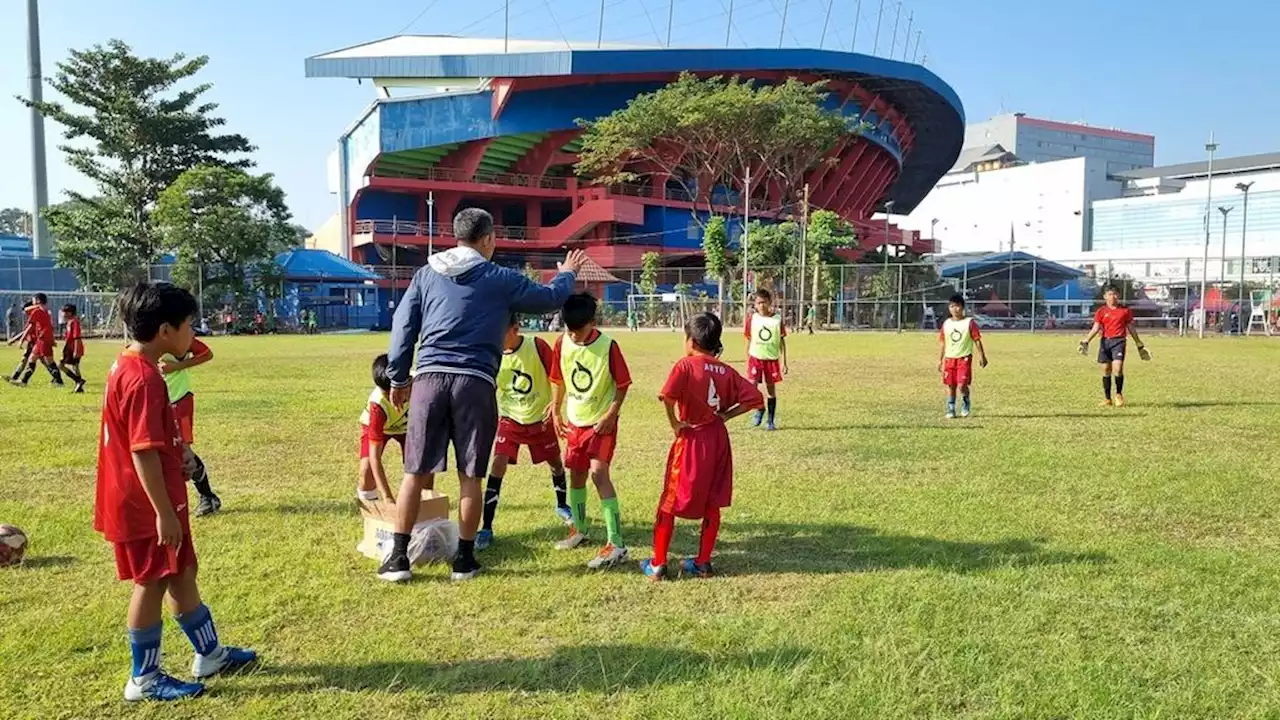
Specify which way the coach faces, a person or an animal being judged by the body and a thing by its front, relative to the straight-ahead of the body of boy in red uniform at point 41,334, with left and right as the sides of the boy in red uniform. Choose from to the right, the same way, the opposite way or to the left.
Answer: to the right

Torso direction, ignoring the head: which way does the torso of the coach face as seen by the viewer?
away from the camera

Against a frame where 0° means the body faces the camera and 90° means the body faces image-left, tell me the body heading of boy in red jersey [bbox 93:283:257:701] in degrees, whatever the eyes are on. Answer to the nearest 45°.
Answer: approximately 270°

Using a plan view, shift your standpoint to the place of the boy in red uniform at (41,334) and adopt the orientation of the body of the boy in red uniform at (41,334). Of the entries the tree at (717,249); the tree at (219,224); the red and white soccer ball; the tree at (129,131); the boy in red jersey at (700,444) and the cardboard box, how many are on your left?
3

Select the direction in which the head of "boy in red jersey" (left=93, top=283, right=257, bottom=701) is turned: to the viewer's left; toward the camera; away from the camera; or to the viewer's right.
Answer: to the viewer's right

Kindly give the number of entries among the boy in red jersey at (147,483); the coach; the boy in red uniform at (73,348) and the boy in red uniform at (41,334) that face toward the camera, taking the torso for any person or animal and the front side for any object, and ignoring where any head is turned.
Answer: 0

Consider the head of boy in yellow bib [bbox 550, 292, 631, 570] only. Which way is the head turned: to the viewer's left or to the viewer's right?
to the viewer's left

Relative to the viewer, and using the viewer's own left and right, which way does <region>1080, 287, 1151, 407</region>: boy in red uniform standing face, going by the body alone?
facing the viewer

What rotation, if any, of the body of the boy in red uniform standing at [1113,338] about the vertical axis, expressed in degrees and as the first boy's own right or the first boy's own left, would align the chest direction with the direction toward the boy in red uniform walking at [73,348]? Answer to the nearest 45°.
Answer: approximately 90° to the first boy's own right

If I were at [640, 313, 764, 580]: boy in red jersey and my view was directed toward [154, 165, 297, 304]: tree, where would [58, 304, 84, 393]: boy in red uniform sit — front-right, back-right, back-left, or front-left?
front-left

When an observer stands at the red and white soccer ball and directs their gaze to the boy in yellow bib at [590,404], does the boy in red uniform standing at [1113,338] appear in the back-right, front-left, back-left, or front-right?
front-left
